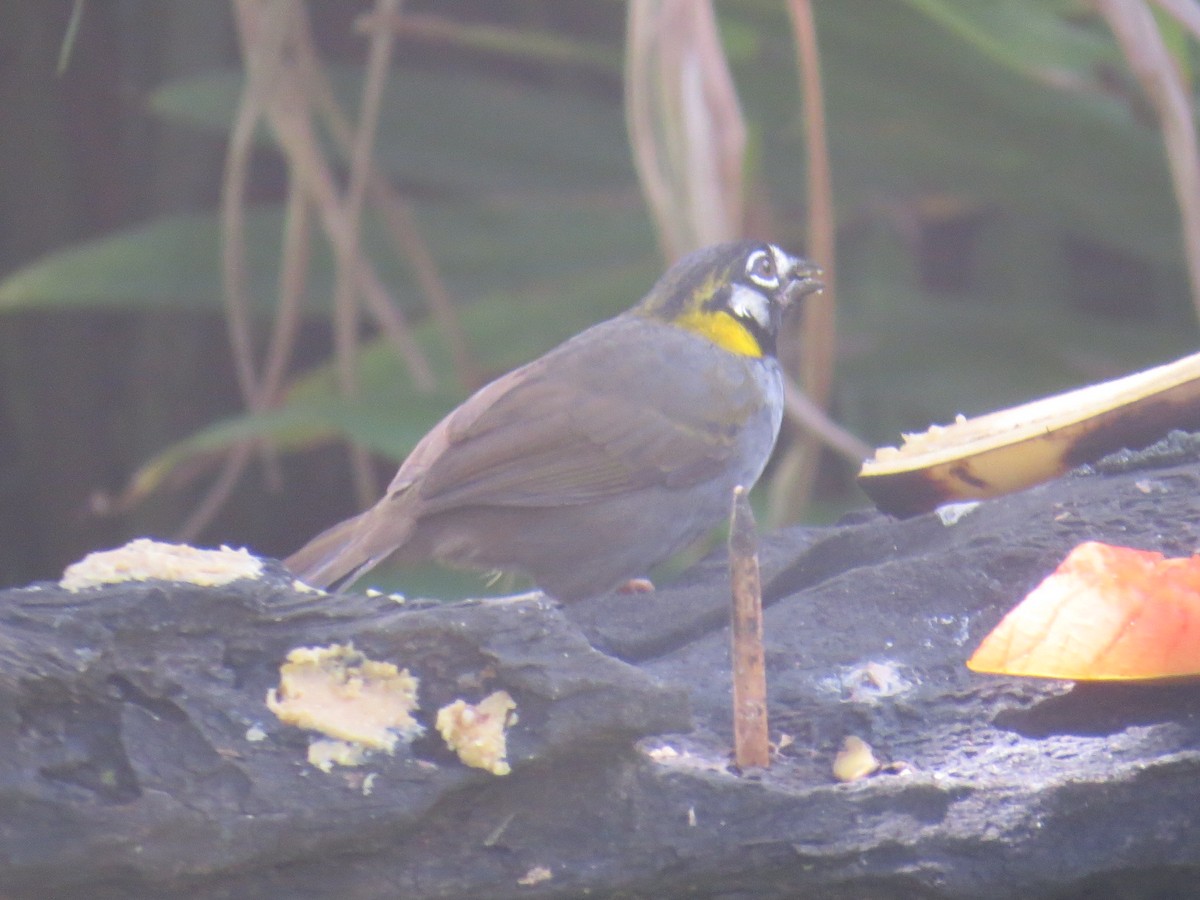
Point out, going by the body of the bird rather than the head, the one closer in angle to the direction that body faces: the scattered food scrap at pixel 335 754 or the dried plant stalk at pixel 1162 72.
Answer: the dried plant stalk

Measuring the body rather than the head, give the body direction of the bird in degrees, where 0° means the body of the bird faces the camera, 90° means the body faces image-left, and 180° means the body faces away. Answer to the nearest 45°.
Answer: approximately 270°

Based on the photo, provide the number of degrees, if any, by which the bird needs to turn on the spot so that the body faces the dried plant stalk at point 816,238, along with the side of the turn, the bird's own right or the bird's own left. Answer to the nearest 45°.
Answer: approximately 45° to the bird's own left

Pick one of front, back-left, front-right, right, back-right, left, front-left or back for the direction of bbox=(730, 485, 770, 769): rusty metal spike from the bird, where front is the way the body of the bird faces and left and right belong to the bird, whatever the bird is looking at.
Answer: right

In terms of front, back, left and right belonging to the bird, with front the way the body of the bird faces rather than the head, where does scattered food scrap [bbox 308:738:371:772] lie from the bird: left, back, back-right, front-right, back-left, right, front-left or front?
right

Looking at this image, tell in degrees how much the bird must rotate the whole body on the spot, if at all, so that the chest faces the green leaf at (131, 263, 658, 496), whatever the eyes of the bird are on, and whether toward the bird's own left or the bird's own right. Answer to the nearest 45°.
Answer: approximately 90° to the bird's own left
